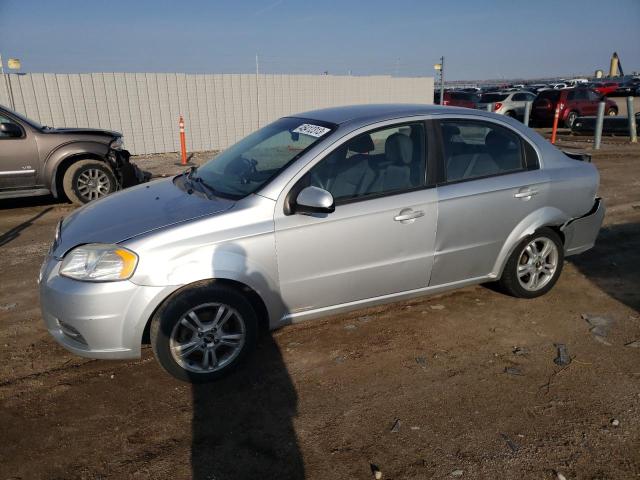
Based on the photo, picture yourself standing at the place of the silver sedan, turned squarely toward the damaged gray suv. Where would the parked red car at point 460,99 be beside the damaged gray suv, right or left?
right

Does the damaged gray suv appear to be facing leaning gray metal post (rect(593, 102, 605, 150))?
yes

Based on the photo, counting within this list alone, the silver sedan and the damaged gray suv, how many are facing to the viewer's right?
1

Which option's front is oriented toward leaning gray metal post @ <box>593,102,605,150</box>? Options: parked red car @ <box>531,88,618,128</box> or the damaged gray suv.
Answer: the damaged gray suv

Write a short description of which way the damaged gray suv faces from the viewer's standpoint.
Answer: facing to the right of the viewer

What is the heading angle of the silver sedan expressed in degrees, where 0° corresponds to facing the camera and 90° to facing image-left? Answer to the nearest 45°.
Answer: approximately 45°

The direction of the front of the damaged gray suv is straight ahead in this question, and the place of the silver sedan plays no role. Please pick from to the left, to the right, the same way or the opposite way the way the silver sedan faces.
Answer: the opposite way
